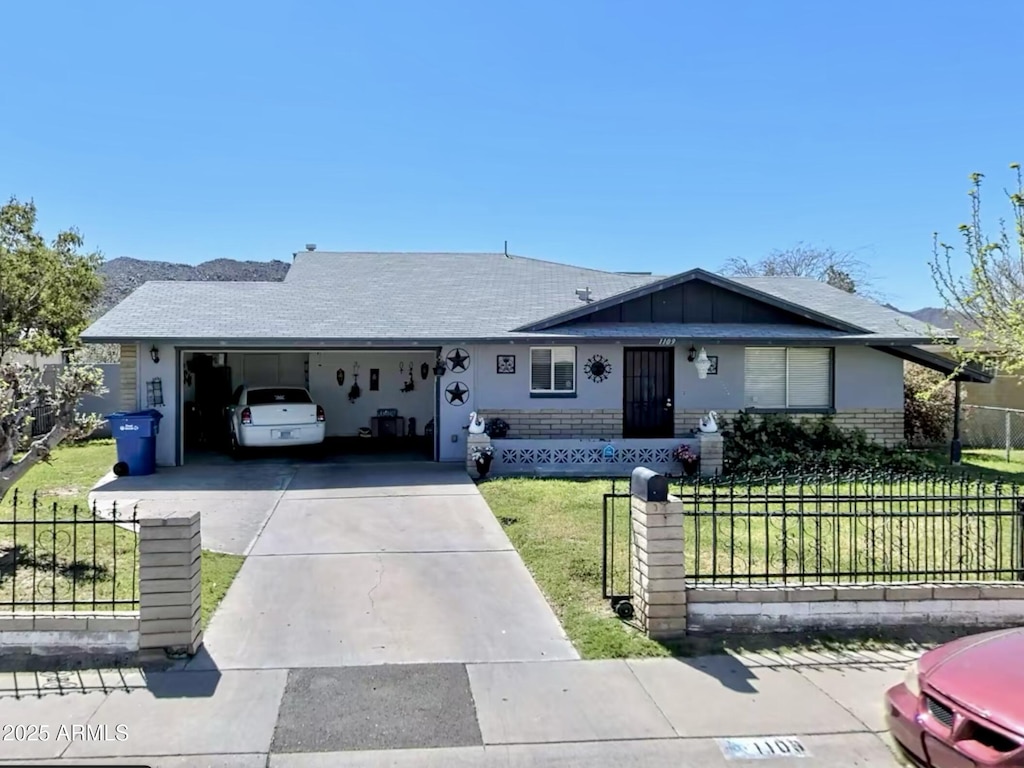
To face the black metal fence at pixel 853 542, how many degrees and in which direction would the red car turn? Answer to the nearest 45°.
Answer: approximately 135° to its right

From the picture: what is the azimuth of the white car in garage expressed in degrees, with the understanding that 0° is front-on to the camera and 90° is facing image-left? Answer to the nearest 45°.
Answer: approximately 180°

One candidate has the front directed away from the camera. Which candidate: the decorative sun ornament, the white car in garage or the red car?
the white car in garage

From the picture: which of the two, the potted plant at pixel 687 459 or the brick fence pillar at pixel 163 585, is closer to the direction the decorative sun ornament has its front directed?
the brick fence pillar

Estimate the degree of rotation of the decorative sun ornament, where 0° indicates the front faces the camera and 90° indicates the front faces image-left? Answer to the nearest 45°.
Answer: approximately 0°

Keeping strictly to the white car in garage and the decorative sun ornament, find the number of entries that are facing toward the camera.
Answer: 1

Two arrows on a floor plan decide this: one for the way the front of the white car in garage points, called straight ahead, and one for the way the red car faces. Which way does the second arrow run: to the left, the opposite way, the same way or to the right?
to the left

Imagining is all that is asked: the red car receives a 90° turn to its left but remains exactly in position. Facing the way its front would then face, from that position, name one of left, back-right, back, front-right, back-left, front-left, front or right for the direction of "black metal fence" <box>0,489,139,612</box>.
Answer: back-right

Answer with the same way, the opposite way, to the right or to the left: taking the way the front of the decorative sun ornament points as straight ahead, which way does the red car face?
to the right

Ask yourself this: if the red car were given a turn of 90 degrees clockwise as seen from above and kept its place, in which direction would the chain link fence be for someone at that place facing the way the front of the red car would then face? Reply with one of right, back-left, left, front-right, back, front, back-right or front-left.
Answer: front-right

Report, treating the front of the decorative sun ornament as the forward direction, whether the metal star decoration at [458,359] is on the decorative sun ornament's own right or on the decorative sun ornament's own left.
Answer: on the decorative sun ornament's own right

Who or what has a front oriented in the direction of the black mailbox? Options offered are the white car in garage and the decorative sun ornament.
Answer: the decorative sun ornament

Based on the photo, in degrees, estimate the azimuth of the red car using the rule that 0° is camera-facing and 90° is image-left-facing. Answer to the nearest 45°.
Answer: approximately 45°

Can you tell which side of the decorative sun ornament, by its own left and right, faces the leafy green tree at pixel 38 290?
right

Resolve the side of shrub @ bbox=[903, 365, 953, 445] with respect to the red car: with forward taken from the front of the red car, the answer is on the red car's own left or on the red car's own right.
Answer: on the red car's own right

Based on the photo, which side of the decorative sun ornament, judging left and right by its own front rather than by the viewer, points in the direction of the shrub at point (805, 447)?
left

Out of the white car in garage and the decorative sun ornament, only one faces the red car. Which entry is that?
the decorative sun ornament

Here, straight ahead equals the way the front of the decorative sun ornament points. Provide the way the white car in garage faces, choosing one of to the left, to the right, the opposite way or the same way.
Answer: the opposite way
